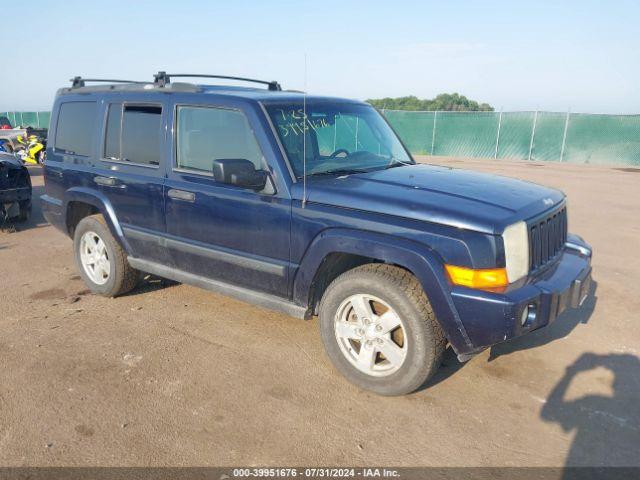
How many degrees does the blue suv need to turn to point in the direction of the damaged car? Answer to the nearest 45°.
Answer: approximately 180°

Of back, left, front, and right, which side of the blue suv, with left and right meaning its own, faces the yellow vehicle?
back

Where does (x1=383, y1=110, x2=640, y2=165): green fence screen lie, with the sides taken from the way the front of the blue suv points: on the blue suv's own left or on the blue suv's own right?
on the blue suv's own left

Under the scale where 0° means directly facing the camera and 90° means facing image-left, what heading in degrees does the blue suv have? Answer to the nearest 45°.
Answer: approximately 315°

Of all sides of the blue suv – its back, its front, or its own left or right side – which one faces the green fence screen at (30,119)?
back
